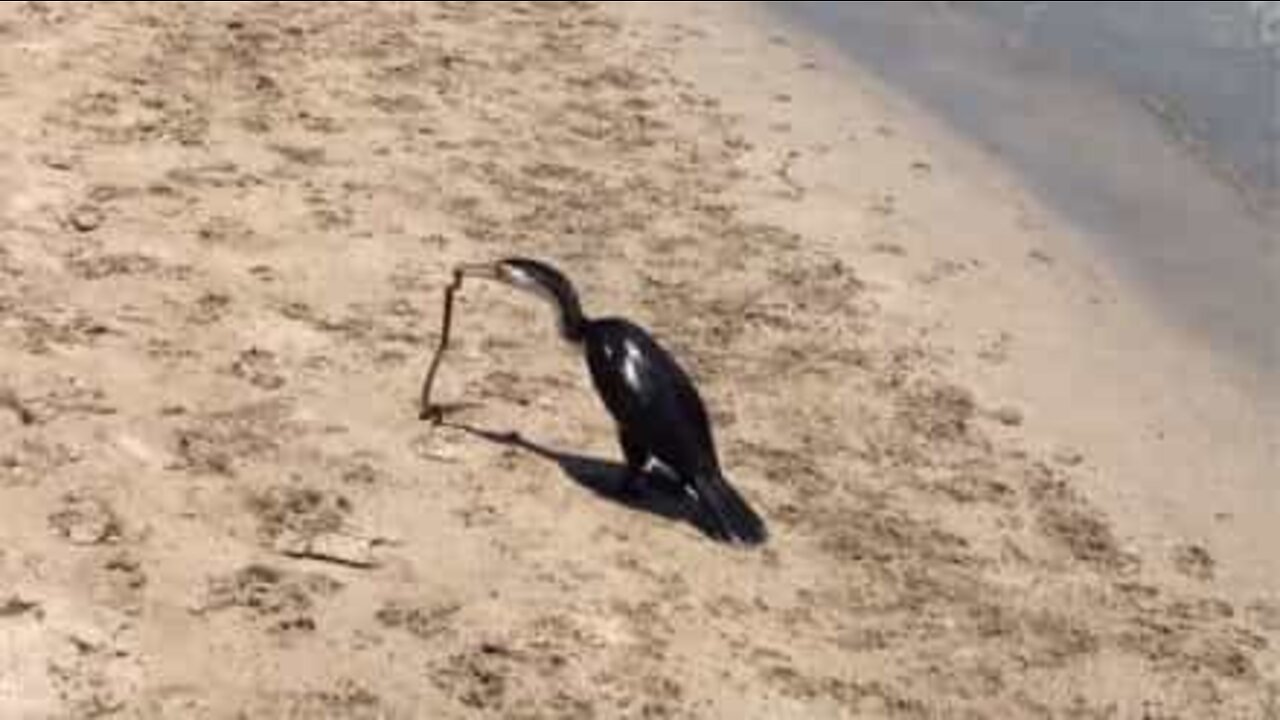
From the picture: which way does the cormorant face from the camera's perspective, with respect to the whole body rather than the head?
to the viewer's left
